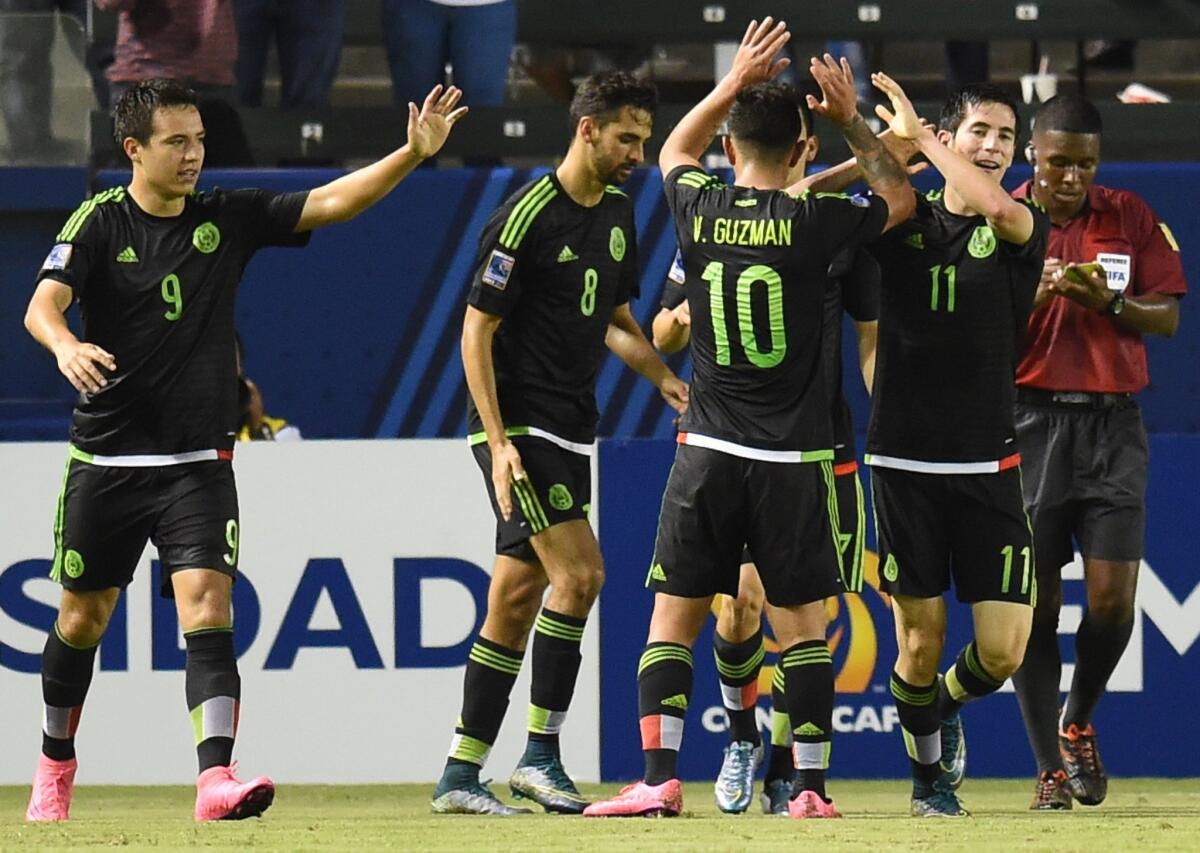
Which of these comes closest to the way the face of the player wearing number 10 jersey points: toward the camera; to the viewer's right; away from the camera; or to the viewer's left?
away from the camera

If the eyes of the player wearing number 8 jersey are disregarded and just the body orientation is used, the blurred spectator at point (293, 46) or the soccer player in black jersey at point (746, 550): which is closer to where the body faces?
the soccer player in black jersey

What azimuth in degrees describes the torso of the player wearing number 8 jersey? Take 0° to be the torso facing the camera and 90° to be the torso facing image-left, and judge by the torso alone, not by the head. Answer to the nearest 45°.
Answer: approximately 315°

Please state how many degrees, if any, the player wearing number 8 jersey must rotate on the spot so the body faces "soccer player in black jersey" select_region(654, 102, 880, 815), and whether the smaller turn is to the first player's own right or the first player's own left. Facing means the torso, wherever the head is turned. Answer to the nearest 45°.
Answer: approximately 45° to the first player's own left

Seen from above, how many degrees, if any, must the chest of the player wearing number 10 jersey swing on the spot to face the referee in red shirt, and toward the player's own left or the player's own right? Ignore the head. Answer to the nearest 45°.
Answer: approximately 45° to the player's own right

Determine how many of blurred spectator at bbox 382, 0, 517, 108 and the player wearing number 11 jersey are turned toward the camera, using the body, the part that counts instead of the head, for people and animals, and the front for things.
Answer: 2

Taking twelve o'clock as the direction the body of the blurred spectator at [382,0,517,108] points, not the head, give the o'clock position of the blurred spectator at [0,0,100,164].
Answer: the blurred spectator at [0,0,100,164] is roughly at 3 o'clock from the blurred spectator at [382,0,517,108].

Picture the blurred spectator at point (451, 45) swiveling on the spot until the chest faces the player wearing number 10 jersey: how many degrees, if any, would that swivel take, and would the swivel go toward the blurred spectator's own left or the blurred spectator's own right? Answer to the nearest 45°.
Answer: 0° — they already face them

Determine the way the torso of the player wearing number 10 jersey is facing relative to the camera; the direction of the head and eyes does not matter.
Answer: away from the camera

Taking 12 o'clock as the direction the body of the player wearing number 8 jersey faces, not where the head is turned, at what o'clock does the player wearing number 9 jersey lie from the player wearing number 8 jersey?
The player wearing number 9 jersey is roughly at 4 o'clock from the player wearing number 8 jersey.

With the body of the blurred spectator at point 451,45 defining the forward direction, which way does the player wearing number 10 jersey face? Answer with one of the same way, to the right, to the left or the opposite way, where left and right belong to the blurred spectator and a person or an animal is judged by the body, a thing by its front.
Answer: the opposite way

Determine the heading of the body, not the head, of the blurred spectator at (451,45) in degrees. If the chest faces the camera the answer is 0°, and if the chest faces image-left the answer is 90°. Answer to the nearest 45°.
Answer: approximately 0°
